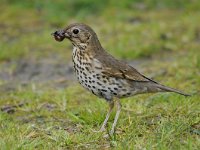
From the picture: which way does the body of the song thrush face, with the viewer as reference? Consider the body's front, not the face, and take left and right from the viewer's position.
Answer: facing to the left of the viewer
